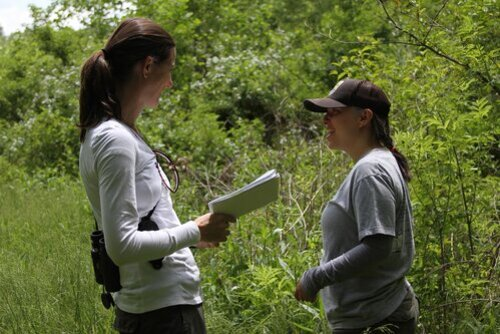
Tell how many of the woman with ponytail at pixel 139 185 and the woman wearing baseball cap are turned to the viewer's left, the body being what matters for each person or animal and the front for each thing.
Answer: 1

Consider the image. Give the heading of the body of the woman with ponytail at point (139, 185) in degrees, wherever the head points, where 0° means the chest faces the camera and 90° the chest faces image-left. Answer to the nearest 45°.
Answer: approximately 270°

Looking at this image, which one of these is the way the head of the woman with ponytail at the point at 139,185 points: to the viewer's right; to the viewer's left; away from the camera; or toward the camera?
to the viewer's right

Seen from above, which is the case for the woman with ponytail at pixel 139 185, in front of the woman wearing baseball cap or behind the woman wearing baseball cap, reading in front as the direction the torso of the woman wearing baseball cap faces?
in front

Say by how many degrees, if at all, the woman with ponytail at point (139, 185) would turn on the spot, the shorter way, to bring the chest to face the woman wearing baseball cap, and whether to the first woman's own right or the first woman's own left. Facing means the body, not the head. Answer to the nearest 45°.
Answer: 0° — they already face them

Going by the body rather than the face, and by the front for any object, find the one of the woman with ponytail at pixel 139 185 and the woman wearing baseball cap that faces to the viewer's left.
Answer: the woman wearing baseball cap

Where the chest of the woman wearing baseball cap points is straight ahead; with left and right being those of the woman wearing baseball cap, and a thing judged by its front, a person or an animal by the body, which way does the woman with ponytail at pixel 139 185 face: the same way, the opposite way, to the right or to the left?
the opposite way

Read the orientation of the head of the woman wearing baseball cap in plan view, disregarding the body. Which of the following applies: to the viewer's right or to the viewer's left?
to the viewer's left

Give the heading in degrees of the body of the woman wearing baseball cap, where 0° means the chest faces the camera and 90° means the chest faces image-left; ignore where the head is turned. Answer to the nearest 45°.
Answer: approximately 90°
